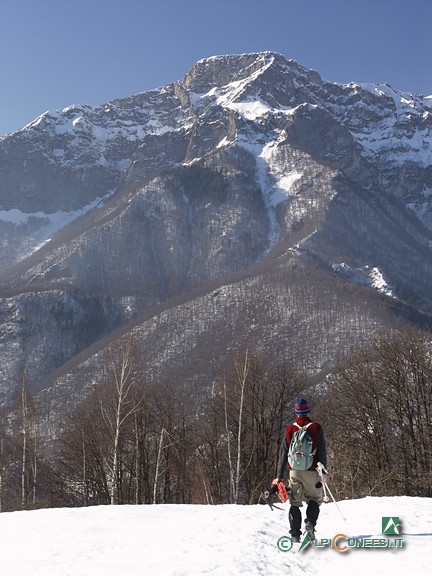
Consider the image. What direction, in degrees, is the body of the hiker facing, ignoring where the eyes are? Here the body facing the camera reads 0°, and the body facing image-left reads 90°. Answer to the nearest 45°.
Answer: approximately 180°
